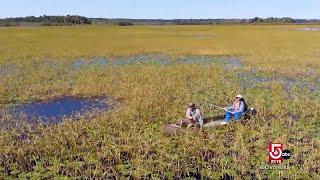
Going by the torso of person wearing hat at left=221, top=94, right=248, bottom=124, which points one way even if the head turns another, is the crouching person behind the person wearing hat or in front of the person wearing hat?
in front

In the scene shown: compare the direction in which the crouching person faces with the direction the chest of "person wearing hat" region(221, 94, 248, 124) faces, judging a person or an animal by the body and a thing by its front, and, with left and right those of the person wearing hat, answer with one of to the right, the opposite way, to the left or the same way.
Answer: the same way

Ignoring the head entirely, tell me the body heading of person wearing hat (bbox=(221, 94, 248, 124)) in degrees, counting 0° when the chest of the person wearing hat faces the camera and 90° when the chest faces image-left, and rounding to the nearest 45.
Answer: approximately 45°
